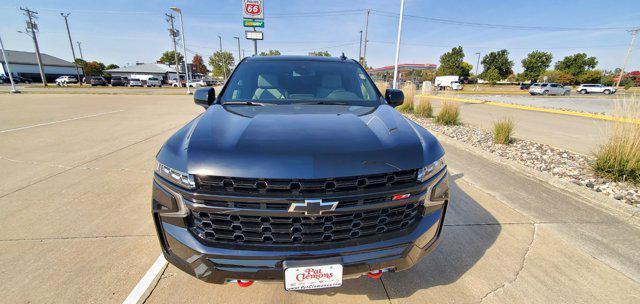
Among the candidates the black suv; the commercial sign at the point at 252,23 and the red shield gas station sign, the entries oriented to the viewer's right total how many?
0

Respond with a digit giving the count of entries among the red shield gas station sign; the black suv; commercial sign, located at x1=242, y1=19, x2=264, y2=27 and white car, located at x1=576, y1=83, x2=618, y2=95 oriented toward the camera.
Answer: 3

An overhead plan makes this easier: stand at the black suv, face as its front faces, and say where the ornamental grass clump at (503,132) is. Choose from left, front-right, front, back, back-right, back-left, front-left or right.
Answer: back-left

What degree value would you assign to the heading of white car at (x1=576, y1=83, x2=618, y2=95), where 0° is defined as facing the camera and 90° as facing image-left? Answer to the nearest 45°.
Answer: approximately 270°

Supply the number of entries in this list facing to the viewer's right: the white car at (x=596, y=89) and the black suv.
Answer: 1

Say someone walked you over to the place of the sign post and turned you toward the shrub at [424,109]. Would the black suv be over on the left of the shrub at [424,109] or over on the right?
right

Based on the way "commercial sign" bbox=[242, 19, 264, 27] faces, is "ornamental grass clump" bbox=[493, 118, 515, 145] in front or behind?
in front

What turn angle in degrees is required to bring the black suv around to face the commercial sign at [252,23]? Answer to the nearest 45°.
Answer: approximately 180°

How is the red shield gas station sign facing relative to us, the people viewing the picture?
facing the viewer

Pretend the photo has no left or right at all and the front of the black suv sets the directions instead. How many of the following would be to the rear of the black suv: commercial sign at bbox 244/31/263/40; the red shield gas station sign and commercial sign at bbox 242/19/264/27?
3

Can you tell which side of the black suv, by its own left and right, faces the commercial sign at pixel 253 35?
back

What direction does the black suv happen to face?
toward the camera

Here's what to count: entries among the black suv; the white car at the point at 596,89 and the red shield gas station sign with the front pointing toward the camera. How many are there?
2

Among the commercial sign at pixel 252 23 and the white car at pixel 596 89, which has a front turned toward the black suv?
the commercial sign
